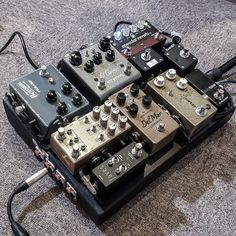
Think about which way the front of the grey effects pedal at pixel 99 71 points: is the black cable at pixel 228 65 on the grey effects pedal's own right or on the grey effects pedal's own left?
on the grey effects pedal's own left
